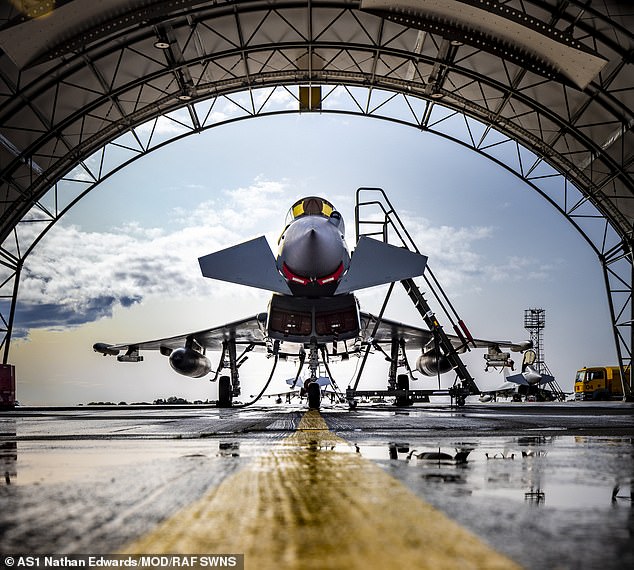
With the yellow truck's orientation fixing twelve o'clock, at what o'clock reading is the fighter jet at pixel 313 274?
The fighter jet is roughly at 11 o'clock from the yellow truck.

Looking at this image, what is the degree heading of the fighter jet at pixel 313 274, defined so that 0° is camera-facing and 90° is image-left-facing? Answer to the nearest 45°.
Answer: approximately 0°

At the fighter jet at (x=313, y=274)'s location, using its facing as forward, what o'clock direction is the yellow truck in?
The yellow truck is roughly at 7 o'clock from the fighter jet.

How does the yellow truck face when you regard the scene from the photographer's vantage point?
facing the viewer and to the left of the viewer

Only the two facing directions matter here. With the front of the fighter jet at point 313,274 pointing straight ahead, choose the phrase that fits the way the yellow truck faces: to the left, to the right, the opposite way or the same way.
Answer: to the right

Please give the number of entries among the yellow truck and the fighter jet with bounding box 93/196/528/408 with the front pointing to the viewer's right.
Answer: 0
